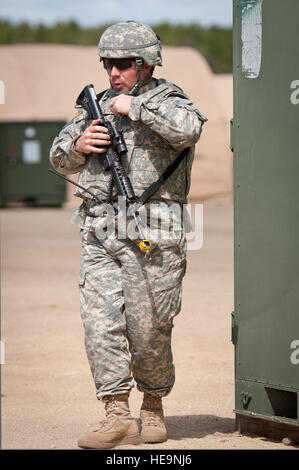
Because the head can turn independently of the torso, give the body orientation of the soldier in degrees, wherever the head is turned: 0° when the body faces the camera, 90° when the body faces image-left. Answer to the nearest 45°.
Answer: approximately 45°

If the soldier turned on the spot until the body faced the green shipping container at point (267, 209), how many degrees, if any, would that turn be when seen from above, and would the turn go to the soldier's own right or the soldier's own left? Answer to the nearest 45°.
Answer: approximately 135° to the soldier's own left

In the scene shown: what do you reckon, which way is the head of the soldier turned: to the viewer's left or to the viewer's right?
to the viewer's left

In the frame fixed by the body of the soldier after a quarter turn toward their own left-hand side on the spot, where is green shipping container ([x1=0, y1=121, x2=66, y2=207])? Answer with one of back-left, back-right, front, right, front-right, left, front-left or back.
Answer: back-left
